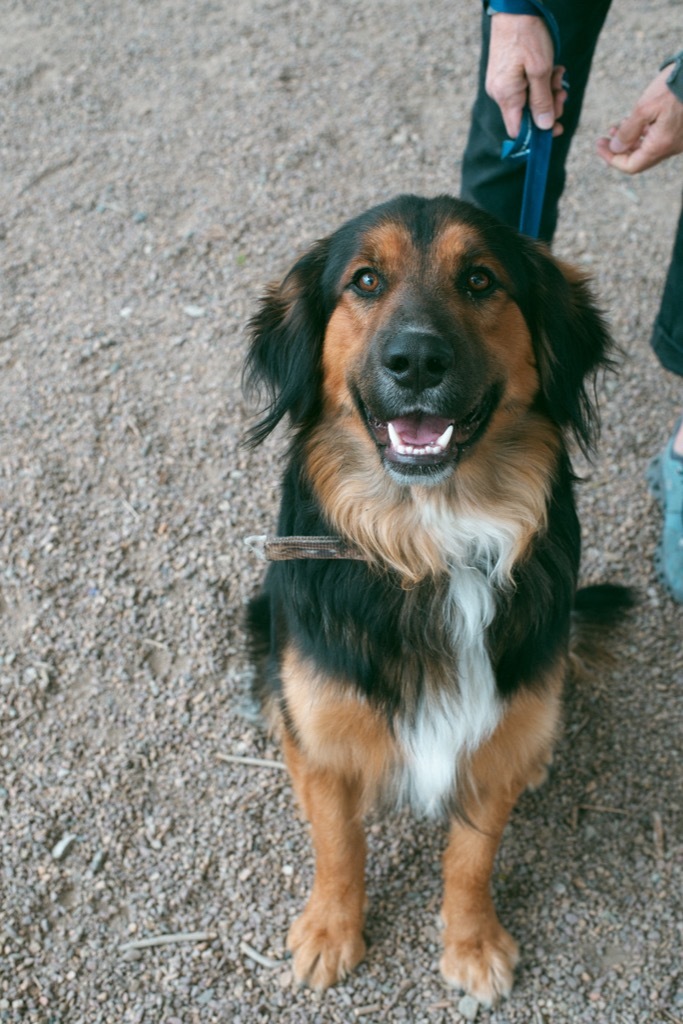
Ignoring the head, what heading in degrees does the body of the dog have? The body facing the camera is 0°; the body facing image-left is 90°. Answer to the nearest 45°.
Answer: approximately 0°
